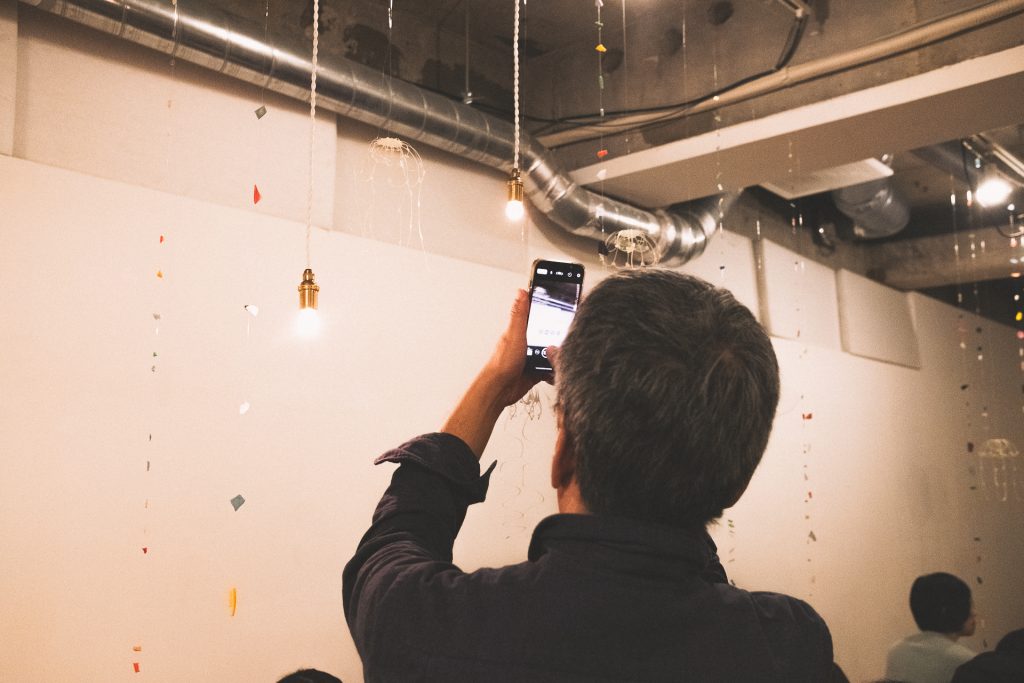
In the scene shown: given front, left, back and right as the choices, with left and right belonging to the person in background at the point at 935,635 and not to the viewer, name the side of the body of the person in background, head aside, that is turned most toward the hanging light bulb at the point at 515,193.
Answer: back

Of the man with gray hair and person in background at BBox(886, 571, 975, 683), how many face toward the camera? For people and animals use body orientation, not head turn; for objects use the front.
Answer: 0

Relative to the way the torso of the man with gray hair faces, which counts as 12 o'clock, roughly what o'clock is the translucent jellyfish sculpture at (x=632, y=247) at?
The translucent jellyfish sculpture is roughly at 12 o'clock from the man with gray hair.

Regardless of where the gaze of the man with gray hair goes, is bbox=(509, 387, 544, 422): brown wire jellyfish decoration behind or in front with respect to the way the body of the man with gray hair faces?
in front

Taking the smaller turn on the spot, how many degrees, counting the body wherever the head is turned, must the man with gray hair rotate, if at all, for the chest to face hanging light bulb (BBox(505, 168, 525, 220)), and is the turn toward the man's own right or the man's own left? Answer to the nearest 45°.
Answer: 0° — they already face it

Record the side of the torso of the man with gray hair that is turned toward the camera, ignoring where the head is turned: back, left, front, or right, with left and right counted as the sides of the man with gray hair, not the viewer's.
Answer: back

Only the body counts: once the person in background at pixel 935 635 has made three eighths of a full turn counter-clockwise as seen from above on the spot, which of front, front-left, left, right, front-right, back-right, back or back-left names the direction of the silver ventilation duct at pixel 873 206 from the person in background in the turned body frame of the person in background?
right

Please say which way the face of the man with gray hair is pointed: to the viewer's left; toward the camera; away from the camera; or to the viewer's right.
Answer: away from the camera

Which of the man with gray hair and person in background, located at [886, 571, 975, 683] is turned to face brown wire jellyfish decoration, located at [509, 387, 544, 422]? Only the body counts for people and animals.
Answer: the man with gray hair

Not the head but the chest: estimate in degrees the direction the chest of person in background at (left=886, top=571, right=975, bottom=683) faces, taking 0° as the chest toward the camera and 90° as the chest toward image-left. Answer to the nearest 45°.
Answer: approximately 225°

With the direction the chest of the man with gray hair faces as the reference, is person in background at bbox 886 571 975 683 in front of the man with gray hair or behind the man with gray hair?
in front
